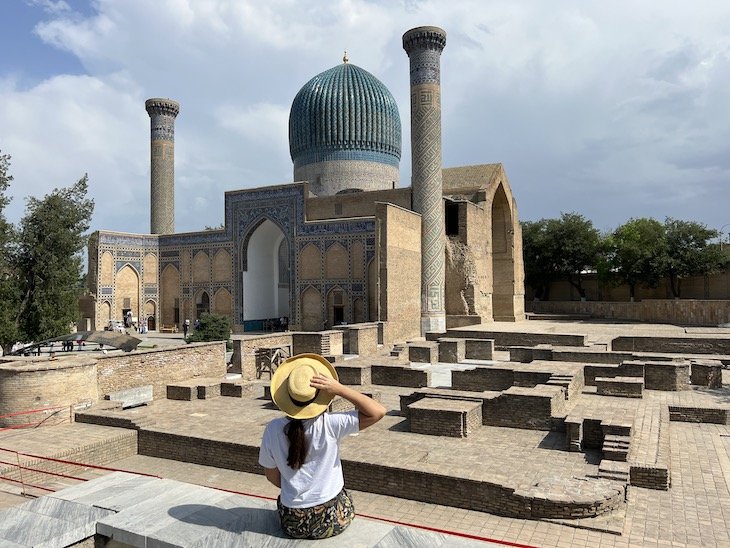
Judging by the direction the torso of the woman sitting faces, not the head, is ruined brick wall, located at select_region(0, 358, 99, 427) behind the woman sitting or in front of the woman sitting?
in front

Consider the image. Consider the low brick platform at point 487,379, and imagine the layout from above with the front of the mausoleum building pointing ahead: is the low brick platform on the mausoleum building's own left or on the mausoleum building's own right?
on the mausoleum building's own left

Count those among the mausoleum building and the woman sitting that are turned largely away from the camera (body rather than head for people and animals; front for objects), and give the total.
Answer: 1

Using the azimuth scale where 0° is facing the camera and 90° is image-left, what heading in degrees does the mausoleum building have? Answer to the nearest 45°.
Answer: approximately 45°

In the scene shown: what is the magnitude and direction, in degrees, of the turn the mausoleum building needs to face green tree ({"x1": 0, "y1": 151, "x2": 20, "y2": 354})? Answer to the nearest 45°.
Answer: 0° — it already faces it

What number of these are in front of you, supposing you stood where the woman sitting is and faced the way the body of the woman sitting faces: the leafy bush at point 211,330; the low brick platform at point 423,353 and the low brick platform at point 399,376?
3

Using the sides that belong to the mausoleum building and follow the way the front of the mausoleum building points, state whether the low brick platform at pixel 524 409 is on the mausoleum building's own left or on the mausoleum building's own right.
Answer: on the mausoleum building's own left

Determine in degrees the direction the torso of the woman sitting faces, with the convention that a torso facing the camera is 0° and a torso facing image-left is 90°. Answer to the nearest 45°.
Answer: approximately 180°

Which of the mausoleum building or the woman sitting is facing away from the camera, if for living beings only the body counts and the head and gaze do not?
the woman sitting

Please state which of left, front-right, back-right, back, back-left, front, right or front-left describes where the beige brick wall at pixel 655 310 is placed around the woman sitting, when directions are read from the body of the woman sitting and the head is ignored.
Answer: front-right

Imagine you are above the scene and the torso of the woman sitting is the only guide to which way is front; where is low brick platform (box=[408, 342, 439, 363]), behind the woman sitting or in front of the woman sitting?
in front

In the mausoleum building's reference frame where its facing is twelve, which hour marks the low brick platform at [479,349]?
The low brick platform is roughly at 10 o'clock from the mausoleum building.

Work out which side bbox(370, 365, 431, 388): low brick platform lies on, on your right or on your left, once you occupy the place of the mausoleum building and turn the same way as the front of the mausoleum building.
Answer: on your left

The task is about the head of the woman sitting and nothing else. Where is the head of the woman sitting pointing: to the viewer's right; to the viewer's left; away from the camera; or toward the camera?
away from the camera
